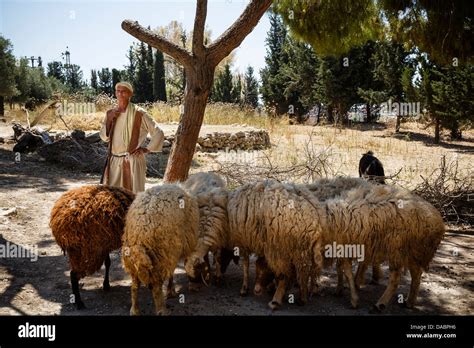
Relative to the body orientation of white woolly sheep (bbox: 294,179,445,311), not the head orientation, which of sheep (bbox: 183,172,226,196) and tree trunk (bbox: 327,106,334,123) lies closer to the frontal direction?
the sheep

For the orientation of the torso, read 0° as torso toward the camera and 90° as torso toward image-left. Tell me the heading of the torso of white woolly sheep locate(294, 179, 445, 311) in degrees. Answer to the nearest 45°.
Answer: approximately 90°

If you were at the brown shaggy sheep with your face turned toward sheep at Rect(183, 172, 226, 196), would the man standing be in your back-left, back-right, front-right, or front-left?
front-left

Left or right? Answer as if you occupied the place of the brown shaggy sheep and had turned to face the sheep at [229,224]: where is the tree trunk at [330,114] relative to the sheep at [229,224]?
left

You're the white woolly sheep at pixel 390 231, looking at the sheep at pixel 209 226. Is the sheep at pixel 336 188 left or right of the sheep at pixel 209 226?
right

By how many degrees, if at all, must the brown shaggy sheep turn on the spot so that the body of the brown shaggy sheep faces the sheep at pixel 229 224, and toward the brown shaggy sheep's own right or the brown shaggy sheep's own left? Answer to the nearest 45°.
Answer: approximately 45° to the brown shaggy sheep's own right

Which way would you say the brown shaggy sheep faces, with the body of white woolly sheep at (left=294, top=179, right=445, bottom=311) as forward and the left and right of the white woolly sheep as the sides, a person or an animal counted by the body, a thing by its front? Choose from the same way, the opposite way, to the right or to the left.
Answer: to the right

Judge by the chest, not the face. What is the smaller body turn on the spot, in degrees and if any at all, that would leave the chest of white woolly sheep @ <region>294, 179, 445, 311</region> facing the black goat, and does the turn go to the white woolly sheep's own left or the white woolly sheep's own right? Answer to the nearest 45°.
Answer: approximately 90° to the white woolly sheep's own right

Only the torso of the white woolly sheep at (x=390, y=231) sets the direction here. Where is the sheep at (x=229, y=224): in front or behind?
in front

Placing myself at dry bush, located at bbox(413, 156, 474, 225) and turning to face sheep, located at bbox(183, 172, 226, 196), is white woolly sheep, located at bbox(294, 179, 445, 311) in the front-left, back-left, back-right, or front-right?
front-left

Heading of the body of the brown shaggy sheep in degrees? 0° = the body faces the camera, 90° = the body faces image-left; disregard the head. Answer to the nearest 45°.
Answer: approximately 225°

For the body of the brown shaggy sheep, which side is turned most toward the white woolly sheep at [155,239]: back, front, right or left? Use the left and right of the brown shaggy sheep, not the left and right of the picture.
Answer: right

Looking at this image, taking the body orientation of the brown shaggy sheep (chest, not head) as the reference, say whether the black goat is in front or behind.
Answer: in front

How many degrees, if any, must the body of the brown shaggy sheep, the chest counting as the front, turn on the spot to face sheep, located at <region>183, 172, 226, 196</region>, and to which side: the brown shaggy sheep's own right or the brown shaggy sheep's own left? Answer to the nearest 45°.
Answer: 0° — it already faces it
